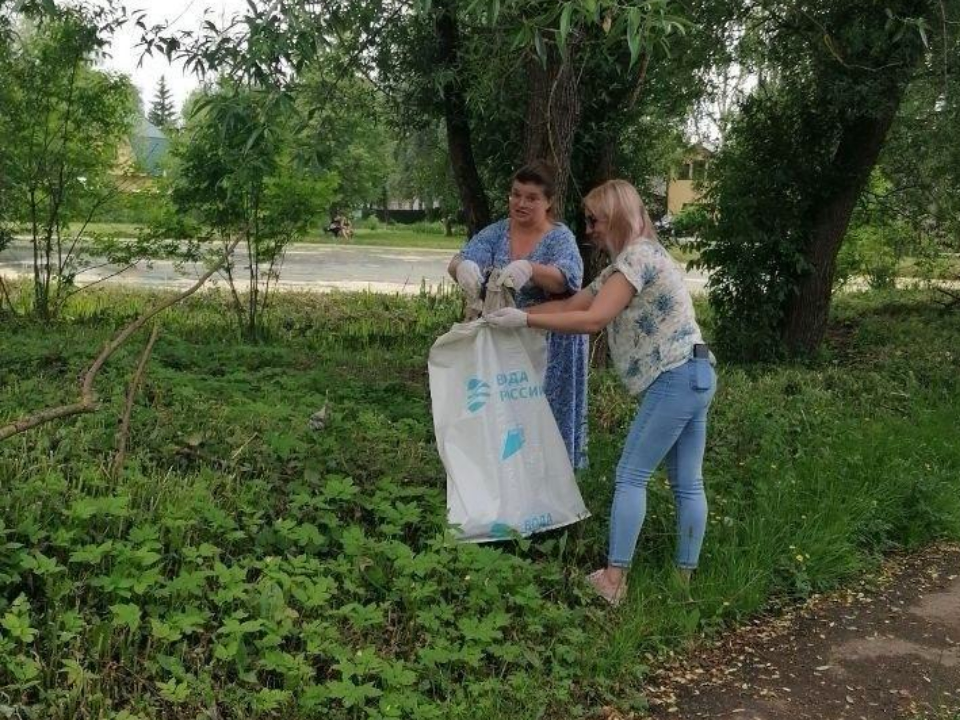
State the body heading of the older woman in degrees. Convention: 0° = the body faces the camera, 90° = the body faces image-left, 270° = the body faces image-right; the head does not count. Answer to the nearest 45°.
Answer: approximately 45°

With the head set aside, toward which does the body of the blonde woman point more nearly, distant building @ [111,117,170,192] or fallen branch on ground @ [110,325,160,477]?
the fallen branch on ground

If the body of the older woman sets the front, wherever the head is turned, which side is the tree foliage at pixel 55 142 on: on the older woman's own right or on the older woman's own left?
on the older woman's own right

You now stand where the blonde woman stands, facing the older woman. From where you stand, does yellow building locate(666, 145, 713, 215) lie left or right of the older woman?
right

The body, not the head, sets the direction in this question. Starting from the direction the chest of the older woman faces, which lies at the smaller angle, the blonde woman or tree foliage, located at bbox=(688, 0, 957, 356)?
the blonde woman

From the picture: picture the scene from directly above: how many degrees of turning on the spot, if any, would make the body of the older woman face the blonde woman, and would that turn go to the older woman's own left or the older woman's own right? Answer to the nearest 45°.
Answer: approximately 90° to the older woman's own left

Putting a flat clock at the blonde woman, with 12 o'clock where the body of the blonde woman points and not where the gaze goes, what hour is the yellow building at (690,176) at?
The yellow building is roughly at 3 o'clock from the blonde woman.

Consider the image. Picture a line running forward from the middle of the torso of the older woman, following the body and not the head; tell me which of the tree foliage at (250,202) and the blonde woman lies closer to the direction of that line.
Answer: the blonde woman

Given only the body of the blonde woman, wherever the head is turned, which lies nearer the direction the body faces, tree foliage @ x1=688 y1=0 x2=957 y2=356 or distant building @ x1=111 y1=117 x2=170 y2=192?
the distant building

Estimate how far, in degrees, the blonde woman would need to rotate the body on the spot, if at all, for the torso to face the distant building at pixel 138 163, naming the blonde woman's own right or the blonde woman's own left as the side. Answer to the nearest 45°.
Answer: approximately 45° to the blonde woman's own right

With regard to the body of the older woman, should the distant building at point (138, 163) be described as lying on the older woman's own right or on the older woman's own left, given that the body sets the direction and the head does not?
on the older woman's own right

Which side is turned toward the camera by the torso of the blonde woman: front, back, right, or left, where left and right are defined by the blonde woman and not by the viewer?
left
